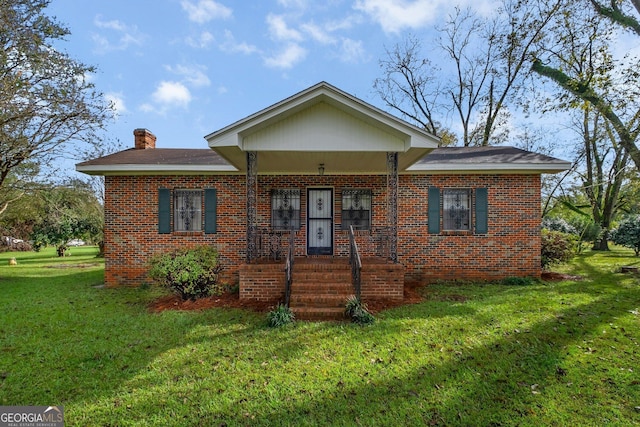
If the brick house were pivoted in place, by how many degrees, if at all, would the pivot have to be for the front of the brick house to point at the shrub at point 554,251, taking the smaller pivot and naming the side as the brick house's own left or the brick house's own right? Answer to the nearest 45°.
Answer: approximately 90° to the brick house's own left

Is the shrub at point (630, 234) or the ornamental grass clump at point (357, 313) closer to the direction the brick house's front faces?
the ornamental grass clump

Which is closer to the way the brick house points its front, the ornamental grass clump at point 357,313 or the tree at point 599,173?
the ornamental grass clump

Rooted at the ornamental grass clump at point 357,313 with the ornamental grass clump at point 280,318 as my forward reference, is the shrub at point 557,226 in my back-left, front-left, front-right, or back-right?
back-right

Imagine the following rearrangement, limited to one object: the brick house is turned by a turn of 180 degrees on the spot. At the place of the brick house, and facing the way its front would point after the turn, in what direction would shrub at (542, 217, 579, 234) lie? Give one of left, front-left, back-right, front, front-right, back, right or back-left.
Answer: front-right

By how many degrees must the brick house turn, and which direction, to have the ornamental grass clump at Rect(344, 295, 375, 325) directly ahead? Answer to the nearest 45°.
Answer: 0° — it already faces it

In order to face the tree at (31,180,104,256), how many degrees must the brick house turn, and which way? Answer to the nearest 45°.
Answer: approximately 135° to its right

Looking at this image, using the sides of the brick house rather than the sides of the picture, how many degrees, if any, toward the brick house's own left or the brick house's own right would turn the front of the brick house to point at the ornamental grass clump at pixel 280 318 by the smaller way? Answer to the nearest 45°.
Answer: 0° — it already faces it

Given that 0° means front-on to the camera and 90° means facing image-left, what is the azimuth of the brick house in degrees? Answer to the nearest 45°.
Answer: approximately 0°

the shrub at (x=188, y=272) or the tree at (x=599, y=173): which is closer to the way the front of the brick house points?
the shrub

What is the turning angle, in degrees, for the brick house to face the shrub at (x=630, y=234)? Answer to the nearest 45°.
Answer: approximately 135° to its left
